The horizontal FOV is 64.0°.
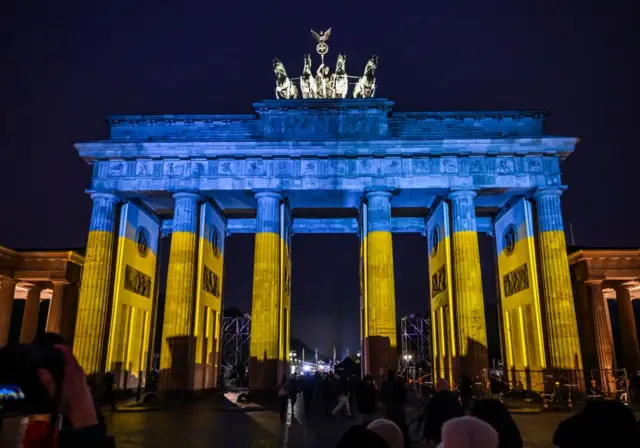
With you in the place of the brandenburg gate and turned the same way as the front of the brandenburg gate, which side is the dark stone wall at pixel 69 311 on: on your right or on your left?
on your right

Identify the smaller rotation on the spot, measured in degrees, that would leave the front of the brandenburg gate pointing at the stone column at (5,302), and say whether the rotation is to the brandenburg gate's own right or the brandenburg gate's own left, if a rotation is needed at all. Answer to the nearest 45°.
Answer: approximately 90° to the brandenburg gate's own right

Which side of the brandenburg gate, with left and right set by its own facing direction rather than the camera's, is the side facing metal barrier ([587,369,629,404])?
left

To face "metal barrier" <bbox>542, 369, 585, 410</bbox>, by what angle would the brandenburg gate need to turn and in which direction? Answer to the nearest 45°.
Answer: approximately 90° to its left

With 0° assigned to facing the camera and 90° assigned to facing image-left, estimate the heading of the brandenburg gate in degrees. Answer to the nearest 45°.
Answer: approximately 0°

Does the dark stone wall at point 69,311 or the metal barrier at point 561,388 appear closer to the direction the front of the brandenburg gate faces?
the metal barrier

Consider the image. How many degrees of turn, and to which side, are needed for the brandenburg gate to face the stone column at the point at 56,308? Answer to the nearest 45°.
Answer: approximately 90° to its right
